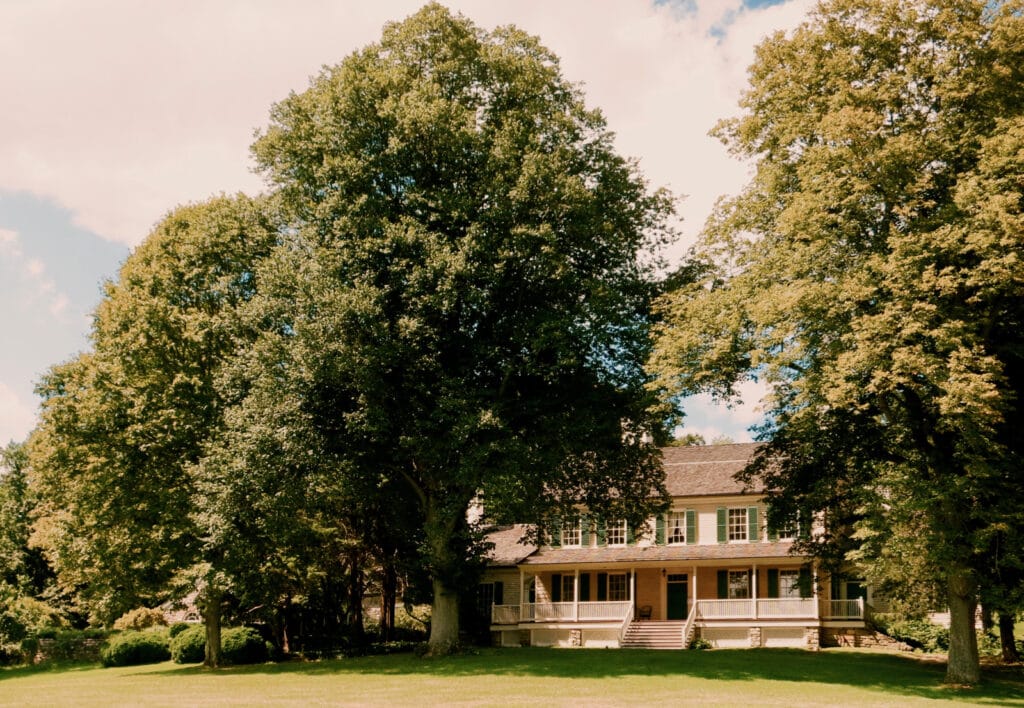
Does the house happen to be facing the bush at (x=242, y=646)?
no

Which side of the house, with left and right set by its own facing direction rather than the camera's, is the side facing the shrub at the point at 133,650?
right

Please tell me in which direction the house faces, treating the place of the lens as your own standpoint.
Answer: facing the viewer

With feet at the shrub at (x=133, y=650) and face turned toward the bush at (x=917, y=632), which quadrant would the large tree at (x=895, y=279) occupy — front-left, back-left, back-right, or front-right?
front-right

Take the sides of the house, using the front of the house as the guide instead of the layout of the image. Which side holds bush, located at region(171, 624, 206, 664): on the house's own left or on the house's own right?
on the house's own right

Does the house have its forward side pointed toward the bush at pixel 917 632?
no

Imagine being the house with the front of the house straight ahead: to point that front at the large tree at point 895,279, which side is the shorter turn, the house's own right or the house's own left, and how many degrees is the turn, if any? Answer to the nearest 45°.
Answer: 0° — it already faces it

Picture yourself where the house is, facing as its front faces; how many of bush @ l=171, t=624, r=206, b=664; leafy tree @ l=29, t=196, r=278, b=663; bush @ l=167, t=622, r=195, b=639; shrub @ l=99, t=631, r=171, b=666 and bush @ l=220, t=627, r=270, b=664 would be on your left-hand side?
0

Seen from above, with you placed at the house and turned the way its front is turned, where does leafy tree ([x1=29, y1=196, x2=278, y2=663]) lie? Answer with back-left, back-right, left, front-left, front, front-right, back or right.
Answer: front-right

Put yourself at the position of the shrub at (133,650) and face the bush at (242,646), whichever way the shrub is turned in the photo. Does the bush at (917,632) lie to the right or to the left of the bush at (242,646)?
left
